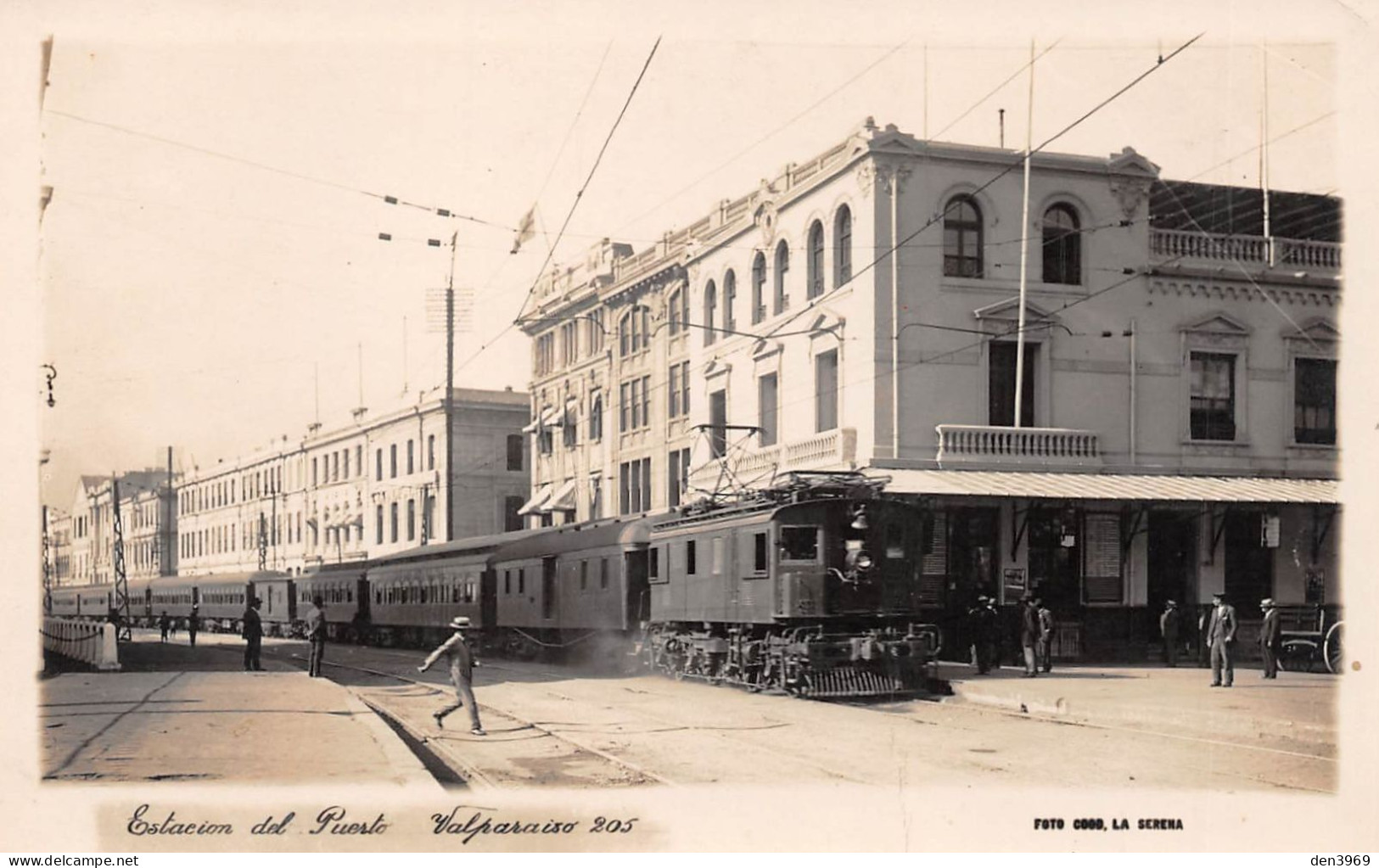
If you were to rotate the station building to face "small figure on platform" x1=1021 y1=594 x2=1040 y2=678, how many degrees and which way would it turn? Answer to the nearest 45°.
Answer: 0° — it already faces it

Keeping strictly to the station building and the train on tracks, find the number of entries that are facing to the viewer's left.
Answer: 0

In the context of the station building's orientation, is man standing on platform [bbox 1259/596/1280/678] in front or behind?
in front

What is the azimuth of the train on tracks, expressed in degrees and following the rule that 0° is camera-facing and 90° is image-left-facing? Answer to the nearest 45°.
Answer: approximately 315°

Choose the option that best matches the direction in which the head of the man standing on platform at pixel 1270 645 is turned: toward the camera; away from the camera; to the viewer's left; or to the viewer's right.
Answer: to the viewer's left

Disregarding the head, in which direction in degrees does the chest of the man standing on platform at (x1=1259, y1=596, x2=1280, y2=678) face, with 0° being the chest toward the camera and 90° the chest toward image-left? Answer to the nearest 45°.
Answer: approximately 45°

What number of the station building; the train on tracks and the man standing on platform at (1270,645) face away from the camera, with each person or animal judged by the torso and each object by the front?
0

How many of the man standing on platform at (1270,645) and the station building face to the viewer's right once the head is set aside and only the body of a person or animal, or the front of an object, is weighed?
0

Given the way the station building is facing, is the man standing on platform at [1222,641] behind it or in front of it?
in front

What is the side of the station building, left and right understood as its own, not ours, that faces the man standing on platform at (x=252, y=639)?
right

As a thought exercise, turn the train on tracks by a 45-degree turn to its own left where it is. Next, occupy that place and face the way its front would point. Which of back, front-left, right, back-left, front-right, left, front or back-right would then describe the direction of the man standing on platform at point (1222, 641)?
front

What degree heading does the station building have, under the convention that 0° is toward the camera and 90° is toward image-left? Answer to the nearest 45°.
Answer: approximately 0°
